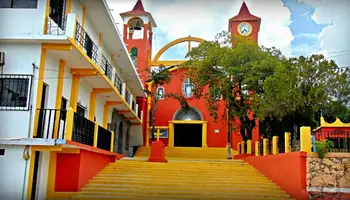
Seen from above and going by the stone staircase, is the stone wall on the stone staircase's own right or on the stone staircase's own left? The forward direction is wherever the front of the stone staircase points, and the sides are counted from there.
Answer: on the stone staircase's own left

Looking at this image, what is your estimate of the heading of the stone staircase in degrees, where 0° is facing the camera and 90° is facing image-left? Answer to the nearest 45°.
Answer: approximately 0°

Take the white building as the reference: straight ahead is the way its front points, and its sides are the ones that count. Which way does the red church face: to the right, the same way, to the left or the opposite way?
to the right

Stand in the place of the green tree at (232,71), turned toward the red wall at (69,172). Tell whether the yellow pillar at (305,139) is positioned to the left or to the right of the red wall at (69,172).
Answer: left

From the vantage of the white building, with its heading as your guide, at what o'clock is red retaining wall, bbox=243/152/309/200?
The red retaining wall is roughly at 12 o'clock from the white building.

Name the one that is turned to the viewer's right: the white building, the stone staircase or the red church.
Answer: the white building

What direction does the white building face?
to the viewer's right

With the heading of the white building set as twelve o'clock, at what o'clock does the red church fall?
The red church is roughly at 10 o'clock from the white building.

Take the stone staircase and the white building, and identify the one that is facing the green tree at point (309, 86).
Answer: the white building

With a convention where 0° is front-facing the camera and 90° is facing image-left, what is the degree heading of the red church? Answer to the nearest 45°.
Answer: approximately 0°

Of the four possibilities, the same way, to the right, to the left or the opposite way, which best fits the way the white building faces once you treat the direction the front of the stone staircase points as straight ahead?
to the left
